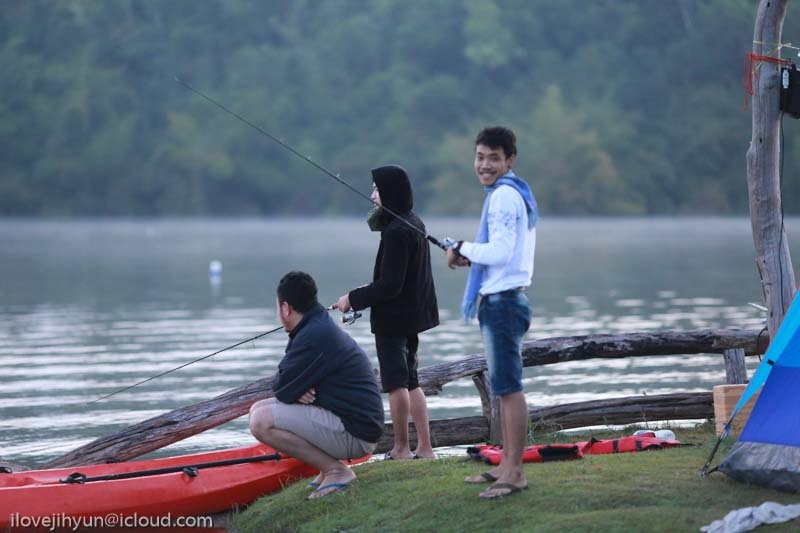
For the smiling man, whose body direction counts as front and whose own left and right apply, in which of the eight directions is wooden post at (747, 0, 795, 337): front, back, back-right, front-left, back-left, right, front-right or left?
back-right

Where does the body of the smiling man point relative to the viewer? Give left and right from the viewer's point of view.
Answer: facing to the left of the viewer

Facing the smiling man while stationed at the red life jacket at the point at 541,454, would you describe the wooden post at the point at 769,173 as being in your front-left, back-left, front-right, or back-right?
back-left

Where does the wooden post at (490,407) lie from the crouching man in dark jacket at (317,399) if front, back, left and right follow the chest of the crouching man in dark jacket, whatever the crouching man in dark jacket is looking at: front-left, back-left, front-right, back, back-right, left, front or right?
back-right

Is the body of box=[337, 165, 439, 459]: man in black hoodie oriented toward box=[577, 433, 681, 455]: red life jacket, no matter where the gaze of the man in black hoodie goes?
no

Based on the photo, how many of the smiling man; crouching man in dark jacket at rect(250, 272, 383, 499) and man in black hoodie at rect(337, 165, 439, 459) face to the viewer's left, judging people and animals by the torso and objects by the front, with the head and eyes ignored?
3

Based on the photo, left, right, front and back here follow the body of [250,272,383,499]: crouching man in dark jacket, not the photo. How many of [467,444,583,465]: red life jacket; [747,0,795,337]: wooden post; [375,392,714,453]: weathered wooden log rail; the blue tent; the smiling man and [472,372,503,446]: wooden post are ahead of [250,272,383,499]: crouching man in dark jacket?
0

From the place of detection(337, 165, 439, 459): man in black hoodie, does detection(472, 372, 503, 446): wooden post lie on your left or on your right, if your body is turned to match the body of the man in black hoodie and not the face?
on your right

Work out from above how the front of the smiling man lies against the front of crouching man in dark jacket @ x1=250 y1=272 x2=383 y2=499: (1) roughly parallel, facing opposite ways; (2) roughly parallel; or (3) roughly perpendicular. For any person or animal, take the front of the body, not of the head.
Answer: roughly parallel

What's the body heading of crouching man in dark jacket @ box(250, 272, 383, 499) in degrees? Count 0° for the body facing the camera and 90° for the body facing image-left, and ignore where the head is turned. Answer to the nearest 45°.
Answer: approximately 90°

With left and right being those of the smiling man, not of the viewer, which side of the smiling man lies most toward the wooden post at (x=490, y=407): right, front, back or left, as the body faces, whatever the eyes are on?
right

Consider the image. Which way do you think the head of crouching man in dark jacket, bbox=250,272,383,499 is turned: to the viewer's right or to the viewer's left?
to the viewer's left

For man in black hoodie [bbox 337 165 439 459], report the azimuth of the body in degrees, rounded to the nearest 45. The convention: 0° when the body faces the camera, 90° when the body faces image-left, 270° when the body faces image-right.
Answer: approximately 90°

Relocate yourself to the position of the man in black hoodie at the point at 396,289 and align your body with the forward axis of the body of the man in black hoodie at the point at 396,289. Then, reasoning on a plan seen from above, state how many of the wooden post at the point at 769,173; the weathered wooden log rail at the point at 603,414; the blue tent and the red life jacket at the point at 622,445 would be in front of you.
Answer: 0

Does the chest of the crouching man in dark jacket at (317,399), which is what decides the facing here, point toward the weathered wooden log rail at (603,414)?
no

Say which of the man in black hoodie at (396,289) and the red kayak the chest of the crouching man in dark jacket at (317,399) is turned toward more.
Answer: the red kayak
